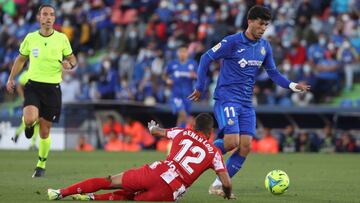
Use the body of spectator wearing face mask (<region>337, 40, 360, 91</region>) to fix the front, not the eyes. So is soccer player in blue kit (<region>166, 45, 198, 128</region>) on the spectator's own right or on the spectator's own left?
on the spectator's own right

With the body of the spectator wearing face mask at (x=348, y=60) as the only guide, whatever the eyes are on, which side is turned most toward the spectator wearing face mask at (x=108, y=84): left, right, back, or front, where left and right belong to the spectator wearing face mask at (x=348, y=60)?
right

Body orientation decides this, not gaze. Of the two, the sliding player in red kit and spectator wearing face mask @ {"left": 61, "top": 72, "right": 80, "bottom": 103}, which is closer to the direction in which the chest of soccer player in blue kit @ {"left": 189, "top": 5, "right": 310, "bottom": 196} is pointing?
the sliding player in red kit

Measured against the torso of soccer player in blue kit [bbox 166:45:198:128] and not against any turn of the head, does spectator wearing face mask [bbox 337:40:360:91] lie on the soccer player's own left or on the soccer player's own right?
on the soccer player's own left

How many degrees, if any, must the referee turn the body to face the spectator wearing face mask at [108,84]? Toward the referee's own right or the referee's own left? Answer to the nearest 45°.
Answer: approximately 180°

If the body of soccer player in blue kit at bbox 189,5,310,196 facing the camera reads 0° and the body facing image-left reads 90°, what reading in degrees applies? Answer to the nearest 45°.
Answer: approximately 315°

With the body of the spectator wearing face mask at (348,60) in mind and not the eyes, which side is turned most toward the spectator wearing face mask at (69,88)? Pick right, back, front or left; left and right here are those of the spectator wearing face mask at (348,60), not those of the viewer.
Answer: right

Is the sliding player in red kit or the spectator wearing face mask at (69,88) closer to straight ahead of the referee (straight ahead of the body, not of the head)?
the sliding player in red kit
